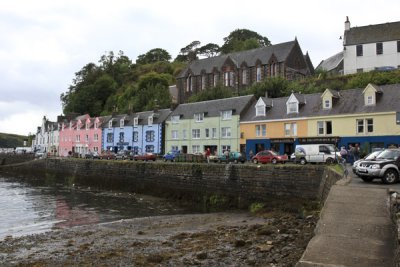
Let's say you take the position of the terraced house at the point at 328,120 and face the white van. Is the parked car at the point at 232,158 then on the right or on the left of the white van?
right

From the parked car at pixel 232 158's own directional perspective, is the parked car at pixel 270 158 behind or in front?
behind

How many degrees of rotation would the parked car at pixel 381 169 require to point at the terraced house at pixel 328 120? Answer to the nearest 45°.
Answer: approximately 135° to its right

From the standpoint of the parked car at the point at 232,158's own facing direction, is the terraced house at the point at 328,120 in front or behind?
behind

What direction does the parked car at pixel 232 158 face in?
to the viewer's left

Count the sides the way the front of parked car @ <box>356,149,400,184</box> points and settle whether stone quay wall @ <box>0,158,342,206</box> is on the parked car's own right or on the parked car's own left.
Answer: on the parked car's own right

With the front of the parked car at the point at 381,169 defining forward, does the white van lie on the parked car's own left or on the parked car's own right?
on the parked car's own right

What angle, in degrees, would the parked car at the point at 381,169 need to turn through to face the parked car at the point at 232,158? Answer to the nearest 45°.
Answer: approximately 90° to its right
